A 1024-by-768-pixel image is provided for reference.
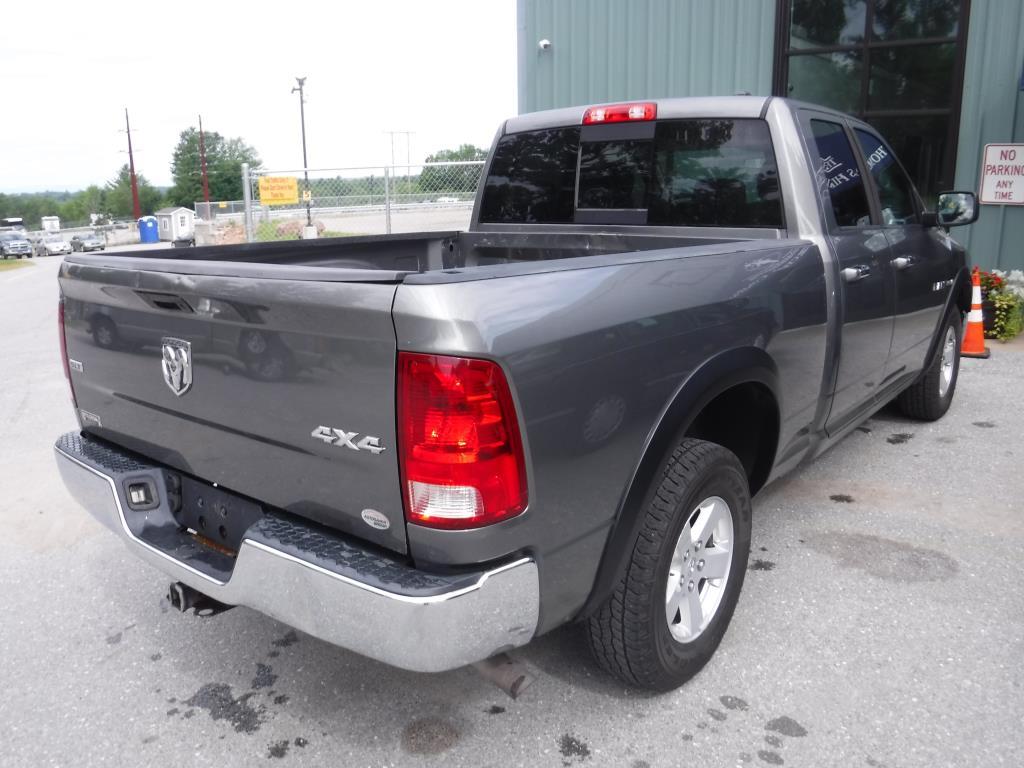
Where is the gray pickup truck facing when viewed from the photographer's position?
facing away from the viewer and to the right of the viewer

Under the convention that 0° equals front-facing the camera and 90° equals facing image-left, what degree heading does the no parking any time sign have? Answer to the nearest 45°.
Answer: approximately 0°

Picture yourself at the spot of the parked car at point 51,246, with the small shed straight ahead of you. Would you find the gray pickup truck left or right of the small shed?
right

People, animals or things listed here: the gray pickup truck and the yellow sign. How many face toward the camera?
1

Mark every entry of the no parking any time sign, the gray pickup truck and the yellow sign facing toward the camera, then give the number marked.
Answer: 2

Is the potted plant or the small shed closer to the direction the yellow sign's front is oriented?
the potted plant

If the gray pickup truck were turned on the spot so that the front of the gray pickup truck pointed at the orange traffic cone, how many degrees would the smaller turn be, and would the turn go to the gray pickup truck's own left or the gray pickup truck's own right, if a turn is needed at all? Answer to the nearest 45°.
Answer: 0° — it already faces it

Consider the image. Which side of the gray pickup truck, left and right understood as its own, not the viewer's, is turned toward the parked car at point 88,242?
left
